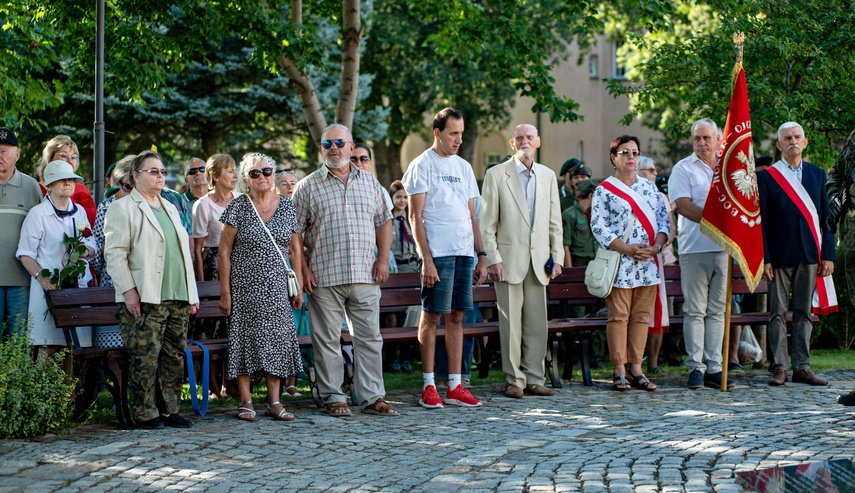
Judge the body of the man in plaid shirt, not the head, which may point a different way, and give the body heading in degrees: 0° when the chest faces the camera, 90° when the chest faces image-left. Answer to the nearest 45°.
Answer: approximately 0°

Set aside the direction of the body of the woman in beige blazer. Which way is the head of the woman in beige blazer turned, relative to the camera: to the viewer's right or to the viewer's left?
to the viewer's right

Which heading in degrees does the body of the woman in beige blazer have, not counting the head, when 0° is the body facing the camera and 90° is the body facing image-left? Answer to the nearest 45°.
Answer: approximately 315°

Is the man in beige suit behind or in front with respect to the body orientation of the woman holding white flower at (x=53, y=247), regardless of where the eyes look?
in front

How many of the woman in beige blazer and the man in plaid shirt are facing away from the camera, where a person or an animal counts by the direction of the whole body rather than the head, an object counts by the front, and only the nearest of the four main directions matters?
0

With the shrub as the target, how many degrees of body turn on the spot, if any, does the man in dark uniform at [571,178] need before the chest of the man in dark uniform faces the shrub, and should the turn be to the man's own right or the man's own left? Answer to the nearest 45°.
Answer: approximately 90° to the man's own right

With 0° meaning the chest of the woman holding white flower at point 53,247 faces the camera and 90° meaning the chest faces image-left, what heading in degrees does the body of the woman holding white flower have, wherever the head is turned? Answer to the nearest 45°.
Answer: approximately 315°

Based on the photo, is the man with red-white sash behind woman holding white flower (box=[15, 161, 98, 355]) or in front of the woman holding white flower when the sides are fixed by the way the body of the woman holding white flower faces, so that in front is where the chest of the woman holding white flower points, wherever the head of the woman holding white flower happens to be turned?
in front

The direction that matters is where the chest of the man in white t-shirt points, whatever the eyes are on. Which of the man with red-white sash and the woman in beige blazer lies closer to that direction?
the man with red-white sash

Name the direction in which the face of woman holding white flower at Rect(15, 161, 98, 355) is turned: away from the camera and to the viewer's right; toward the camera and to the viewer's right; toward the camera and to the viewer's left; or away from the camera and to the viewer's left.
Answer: toward the camera and to the viewer's right
